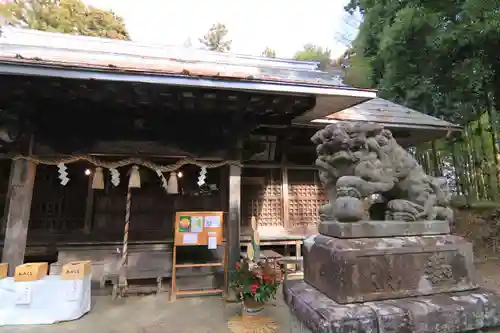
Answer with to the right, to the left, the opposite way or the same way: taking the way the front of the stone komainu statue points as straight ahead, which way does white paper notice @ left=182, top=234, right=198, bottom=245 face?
to the left

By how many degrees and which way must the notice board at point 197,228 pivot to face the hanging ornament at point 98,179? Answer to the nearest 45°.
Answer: approximately 90° to its right

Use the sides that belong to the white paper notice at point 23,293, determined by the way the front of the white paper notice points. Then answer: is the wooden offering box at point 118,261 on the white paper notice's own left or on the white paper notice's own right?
on the white paper notice's own left

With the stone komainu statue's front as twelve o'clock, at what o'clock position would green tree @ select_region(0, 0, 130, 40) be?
The green tree is roughly at 2 o'clock from the stone komainu statue.

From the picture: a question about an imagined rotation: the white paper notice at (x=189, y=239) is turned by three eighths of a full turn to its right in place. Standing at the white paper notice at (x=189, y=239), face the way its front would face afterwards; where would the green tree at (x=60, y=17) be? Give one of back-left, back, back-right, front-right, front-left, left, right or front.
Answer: front

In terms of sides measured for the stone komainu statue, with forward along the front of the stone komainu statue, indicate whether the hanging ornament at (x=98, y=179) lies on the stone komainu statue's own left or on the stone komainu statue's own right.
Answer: on the stone komainu statue's own right

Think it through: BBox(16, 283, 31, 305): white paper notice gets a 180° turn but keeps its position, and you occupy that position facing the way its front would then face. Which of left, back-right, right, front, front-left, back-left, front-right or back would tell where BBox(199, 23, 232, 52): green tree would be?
front-right

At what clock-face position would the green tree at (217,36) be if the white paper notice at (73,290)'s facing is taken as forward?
The green tree is roughly at 7 o'clock from the white paper notice.

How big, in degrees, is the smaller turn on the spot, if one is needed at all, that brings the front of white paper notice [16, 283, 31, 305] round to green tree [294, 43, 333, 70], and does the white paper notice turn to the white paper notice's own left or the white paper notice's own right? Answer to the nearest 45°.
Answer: approximately 135° to the white paper notice's own left

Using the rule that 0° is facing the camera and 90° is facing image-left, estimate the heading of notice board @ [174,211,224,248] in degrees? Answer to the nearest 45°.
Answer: approximately 0°

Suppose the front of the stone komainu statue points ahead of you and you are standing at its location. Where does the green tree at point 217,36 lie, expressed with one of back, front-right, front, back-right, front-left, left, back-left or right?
right

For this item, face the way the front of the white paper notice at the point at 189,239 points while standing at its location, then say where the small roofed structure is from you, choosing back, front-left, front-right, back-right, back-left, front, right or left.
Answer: left

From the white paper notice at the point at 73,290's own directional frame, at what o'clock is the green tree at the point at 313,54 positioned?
The green tree is roughly at 8 o'clock from the white paper notice.

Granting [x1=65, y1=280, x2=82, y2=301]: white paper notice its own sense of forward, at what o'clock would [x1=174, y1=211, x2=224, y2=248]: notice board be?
The notice board is roughly at 9 o'clock from the white paper notice.
